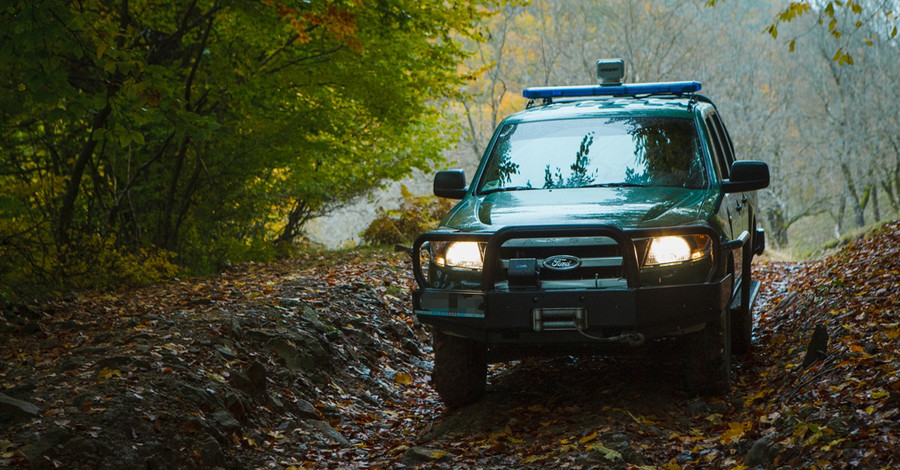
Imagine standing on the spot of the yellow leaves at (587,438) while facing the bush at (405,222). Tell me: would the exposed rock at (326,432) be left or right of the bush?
left

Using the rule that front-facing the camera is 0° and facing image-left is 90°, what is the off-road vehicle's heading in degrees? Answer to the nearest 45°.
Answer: approximately 0°

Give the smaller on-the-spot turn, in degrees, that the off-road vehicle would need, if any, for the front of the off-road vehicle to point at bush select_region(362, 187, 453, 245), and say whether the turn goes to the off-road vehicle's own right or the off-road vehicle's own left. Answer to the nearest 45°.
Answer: approximately 180°

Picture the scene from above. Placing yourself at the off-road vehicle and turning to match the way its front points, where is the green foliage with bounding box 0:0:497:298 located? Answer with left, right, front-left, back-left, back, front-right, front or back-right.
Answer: back-right

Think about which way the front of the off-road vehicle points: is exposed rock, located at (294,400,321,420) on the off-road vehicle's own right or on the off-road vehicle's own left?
on the off-road vehicle's own right

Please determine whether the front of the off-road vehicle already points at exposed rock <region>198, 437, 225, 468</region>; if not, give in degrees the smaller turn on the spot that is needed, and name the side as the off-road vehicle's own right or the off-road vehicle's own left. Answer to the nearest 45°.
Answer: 0° — it already faces it

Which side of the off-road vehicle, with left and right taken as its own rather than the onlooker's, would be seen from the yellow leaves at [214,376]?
right

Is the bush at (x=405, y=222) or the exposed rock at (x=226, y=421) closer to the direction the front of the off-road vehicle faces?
the exposed rock

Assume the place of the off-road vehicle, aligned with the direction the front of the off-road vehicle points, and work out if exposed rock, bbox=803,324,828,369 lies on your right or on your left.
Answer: on your left
